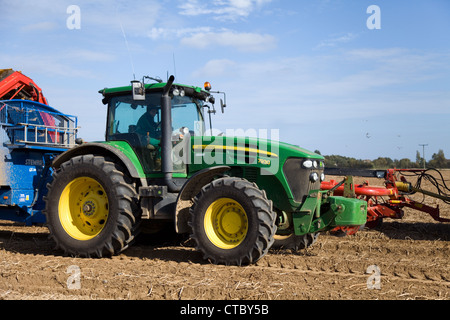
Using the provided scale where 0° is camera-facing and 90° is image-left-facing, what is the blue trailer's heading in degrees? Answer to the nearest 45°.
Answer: approximately 315°

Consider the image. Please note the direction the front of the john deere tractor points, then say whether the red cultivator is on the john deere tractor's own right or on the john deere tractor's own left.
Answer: on the john deere tractor's own left

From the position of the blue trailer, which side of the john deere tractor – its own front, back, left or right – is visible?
back

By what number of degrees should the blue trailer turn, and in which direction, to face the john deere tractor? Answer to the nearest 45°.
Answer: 0° — it already faces it

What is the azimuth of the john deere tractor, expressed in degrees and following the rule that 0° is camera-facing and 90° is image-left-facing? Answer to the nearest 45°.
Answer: approximately 315°

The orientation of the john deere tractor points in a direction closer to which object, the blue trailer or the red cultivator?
the red cultivator
